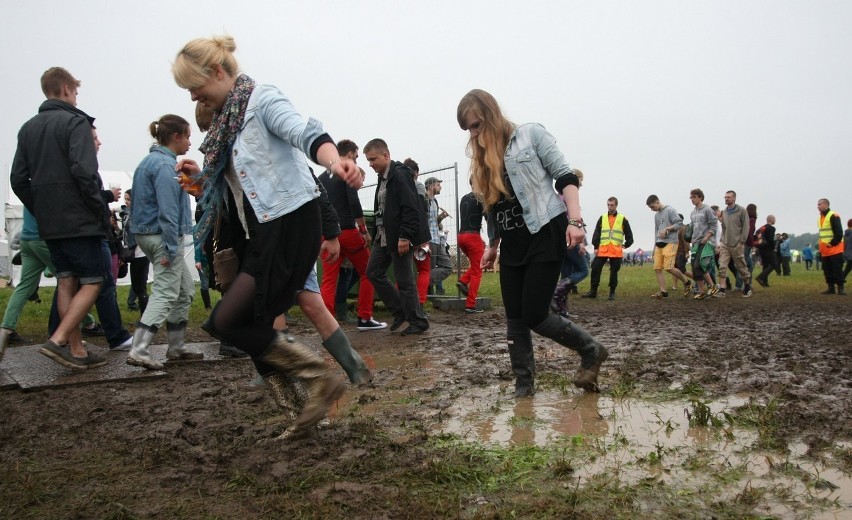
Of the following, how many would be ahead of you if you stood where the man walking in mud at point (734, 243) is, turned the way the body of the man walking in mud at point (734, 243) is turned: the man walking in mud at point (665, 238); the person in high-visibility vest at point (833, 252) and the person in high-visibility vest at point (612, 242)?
2

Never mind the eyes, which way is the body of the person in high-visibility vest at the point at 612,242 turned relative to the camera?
toward the camera

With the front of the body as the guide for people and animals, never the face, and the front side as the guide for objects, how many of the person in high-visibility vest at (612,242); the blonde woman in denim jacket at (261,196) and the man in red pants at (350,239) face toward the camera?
1

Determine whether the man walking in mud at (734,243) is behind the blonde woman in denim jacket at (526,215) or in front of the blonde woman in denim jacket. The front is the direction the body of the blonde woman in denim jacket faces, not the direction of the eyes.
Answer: behind

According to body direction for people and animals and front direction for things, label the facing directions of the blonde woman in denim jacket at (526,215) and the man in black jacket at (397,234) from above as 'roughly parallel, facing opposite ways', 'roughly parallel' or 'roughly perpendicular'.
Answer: roughly parallel

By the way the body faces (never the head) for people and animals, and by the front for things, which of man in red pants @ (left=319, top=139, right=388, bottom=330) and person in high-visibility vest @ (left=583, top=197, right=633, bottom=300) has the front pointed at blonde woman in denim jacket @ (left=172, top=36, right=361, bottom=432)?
the person in high-visibility vest

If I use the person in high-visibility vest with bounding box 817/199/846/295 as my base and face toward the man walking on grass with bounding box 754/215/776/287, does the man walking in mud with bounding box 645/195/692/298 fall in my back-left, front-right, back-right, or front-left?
back-left

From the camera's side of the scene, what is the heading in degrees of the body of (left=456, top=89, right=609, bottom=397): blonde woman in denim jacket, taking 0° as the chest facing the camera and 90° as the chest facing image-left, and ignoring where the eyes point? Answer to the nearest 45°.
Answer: approximately 45°

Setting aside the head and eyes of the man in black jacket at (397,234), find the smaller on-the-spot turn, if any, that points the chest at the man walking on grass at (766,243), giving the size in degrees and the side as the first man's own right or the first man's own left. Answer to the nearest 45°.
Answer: approximately 180°

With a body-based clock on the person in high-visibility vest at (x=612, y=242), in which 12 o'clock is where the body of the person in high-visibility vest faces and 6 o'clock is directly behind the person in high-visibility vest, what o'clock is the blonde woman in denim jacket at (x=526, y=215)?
The blonde woman in denim jacket is roughly at 12 o'clock from the person in high-visibility vest.

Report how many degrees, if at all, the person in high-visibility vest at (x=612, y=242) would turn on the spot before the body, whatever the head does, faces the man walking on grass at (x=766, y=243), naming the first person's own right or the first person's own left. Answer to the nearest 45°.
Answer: approximately 135° to the first person's own left

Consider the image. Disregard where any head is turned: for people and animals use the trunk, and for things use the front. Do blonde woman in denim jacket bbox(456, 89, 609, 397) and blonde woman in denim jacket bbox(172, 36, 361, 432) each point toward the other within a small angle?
no

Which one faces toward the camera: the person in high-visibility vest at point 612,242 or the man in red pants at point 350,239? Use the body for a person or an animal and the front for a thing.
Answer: the person in high-visibility vest

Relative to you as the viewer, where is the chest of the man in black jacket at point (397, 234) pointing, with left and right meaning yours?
facing the viewer and to the left of the viewer

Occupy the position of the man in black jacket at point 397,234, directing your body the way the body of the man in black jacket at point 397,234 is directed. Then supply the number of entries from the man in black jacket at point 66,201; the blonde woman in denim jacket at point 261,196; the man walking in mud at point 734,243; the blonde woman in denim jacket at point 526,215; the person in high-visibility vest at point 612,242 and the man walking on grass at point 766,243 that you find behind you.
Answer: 3

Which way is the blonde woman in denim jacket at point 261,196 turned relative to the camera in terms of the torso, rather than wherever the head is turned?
to the viewer's left

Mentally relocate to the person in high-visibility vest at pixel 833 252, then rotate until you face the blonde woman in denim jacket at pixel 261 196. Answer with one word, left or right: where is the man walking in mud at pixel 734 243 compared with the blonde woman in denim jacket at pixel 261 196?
right
